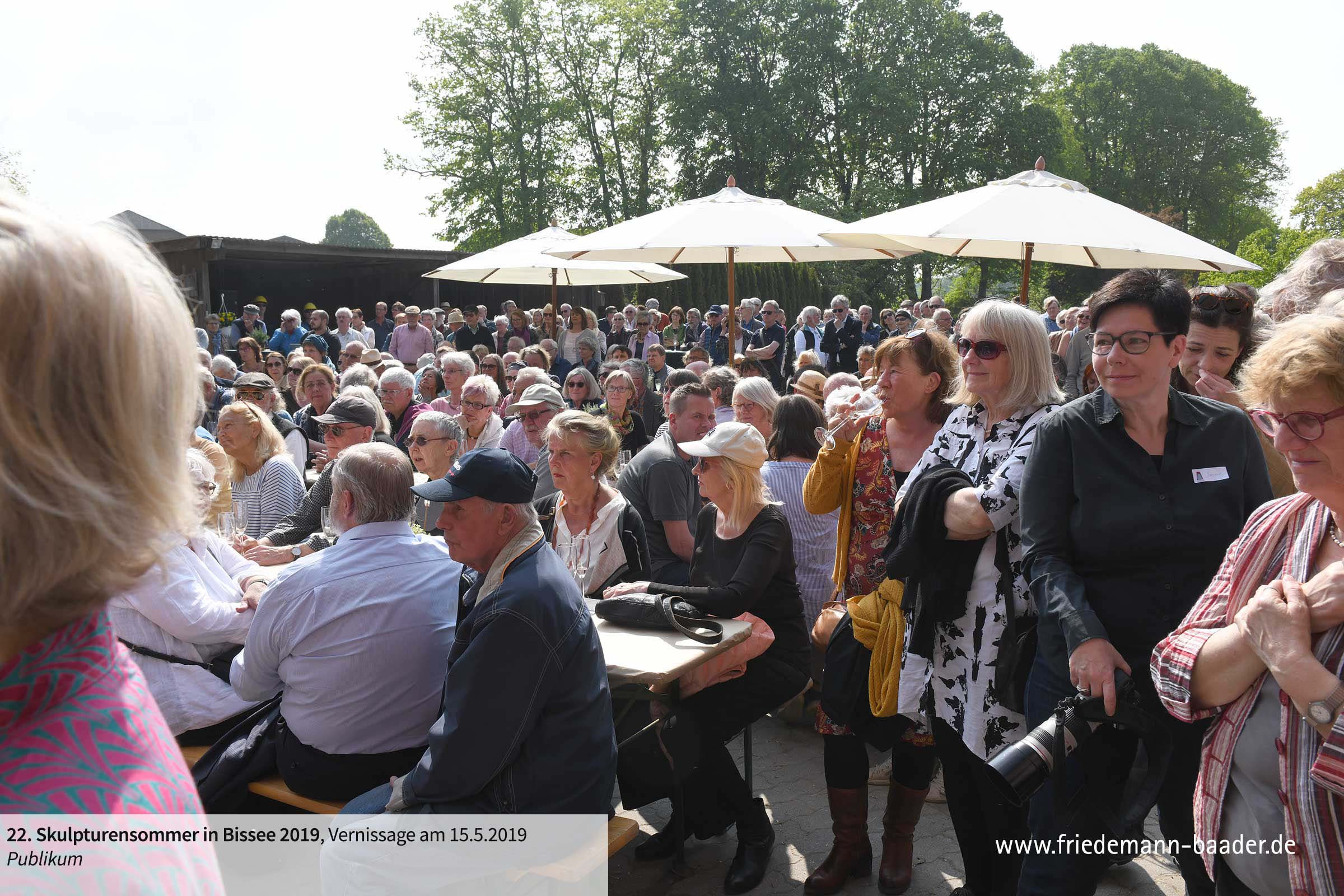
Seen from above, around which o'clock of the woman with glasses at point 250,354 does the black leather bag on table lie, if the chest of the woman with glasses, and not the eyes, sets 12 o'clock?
The black leather bag on table is roughly at 12 o'clock from the woman with glasses.

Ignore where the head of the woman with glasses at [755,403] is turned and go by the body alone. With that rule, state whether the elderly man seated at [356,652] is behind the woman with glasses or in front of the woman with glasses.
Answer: in front

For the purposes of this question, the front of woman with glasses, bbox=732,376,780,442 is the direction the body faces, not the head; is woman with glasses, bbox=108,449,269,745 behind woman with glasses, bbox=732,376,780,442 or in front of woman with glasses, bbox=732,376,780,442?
in front

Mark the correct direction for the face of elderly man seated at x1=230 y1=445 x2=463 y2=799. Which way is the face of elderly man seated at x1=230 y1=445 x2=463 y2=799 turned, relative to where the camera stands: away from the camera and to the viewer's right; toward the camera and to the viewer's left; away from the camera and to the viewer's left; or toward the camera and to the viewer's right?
away from the camera and to the viewer's left

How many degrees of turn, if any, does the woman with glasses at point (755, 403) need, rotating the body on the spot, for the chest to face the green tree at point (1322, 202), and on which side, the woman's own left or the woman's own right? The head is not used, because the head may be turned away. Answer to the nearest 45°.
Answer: approximately 180°

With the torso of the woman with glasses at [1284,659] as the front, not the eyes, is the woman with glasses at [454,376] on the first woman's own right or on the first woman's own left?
on the first woman's own right

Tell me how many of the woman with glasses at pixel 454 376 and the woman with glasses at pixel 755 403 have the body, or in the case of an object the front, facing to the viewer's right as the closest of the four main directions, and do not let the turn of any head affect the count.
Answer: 0

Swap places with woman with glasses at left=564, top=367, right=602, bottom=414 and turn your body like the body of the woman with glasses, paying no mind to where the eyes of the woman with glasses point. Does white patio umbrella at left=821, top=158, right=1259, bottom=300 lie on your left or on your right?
on your left

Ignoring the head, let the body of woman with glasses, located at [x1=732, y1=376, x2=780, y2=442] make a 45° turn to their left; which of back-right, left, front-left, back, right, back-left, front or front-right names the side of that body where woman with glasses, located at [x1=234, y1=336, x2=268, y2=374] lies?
back-right

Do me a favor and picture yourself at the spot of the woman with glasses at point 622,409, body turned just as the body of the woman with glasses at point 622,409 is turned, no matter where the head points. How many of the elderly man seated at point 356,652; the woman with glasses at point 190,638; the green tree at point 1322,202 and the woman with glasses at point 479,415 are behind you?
1

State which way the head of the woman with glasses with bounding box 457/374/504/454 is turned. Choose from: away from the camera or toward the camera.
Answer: toward the camera

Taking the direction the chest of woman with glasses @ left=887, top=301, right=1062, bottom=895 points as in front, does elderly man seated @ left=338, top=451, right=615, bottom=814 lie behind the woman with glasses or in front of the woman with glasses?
in front

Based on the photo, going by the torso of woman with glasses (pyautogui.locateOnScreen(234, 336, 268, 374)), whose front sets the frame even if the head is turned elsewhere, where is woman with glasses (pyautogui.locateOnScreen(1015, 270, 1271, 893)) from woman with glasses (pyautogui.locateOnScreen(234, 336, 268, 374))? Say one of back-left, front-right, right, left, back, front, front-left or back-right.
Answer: front-left

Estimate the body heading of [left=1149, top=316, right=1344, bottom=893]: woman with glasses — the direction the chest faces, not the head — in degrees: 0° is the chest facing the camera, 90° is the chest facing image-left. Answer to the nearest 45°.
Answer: approximately 45°

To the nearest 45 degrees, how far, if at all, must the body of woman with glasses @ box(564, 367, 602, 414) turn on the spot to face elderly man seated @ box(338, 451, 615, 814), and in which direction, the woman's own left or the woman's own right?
approximately 45° to the woman's own left

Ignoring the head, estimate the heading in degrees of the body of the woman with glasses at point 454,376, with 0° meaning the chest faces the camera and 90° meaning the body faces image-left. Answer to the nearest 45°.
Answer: approximately 45°

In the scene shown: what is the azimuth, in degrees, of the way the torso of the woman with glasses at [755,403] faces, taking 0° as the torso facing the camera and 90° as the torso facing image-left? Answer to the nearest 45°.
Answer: approximately 45°
